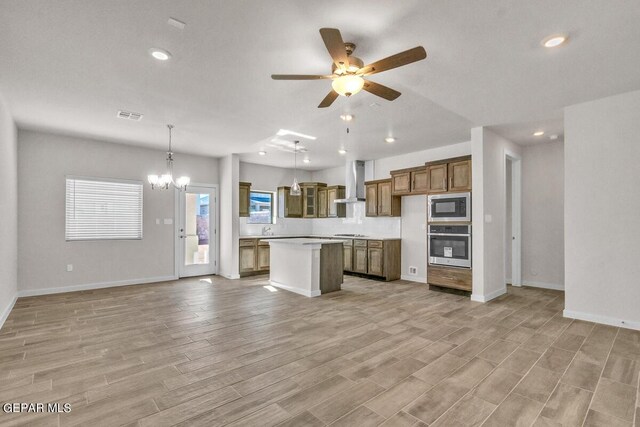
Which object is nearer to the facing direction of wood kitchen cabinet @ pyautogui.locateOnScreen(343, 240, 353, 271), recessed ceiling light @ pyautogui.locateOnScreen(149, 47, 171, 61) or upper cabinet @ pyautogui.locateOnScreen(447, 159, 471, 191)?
the recessed ceiling light

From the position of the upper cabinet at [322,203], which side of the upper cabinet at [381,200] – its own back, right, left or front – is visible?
right

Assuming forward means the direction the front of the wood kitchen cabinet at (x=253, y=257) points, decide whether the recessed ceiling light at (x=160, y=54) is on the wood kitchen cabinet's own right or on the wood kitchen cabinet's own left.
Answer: on the wood kitchen cabinet's own right

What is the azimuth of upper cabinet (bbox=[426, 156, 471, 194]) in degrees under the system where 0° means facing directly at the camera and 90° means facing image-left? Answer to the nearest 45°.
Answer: approximately 45°

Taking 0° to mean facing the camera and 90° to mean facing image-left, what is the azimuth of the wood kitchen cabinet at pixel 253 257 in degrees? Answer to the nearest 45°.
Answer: approximately 315°

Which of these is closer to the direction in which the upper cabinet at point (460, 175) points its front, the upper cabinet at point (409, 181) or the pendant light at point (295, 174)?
the pendant light

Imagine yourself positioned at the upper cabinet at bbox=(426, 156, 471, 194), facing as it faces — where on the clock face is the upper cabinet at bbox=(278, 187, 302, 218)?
the upper cabinet at bbox=(278, 187, 302, 218) is roughly at 2 o'clock from the upper cabinet at bbox=(426, 156, 471, 194).

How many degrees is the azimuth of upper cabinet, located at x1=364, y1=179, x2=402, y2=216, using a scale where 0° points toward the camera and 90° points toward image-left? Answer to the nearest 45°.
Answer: approximately 45°
